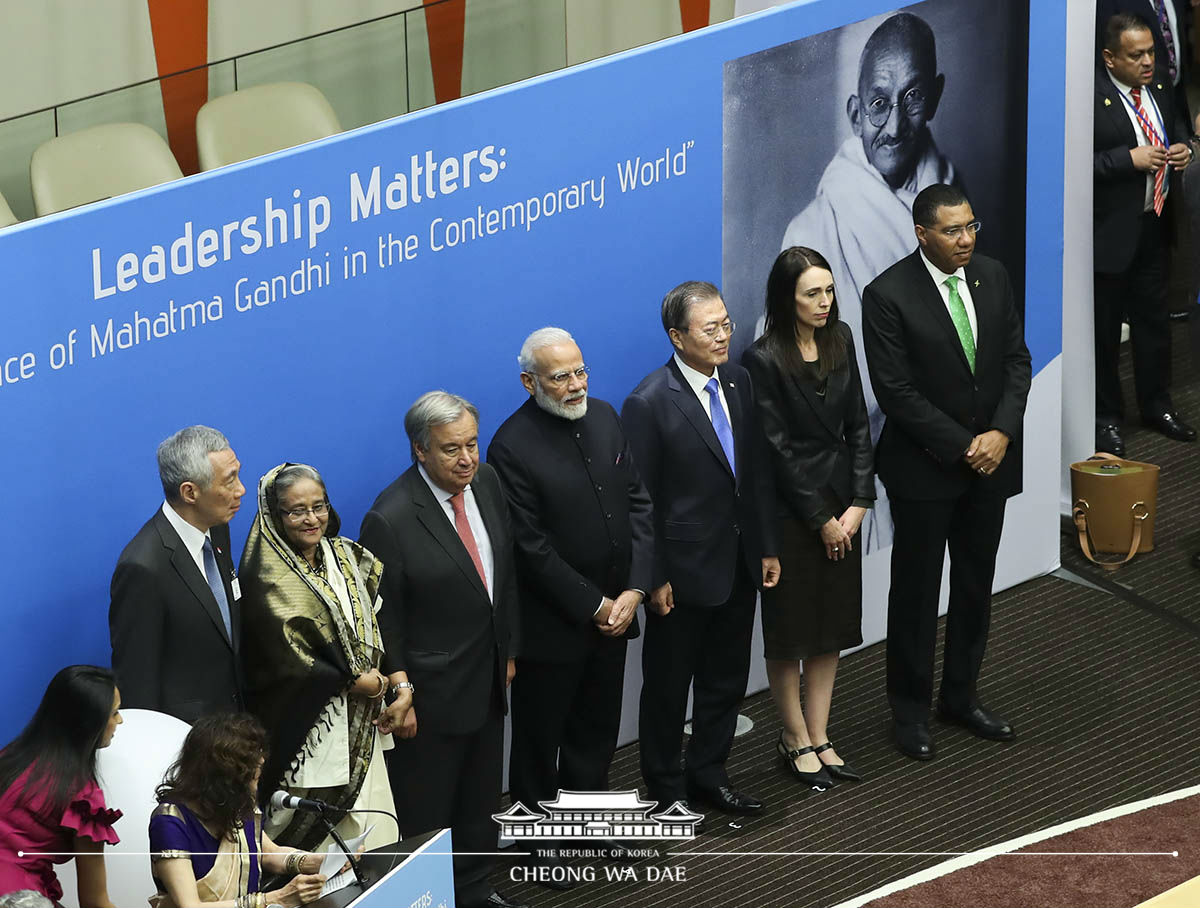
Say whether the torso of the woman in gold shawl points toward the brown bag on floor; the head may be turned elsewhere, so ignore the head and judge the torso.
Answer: no

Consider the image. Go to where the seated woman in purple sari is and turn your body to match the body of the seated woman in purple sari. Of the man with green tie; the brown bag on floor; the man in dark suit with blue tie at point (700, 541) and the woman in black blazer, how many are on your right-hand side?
0

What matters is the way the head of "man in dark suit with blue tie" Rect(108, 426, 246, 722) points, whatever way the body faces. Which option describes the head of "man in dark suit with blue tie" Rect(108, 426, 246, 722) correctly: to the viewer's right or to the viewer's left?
to the viewer's right

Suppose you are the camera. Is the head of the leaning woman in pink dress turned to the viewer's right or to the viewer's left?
to the viewer's right

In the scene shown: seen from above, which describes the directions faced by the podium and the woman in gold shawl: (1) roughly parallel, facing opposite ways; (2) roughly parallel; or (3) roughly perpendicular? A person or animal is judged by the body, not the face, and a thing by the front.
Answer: roughly parallel

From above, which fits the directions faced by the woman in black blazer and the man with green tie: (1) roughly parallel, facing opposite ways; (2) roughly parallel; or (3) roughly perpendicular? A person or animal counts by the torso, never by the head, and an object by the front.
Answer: roughly parallel

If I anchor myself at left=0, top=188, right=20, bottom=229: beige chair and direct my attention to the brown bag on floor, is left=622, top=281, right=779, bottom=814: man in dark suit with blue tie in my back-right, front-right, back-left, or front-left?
front-right

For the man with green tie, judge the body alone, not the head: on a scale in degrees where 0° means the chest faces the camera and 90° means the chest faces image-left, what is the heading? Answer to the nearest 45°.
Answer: approximately 315°

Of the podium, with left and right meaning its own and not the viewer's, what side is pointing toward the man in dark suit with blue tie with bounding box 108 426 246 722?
back

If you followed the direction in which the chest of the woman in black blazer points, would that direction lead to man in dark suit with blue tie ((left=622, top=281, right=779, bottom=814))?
no

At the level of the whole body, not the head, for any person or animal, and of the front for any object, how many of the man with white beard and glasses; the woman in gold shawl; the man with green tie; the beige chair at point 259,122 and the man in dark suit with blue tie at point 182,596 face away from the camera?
0

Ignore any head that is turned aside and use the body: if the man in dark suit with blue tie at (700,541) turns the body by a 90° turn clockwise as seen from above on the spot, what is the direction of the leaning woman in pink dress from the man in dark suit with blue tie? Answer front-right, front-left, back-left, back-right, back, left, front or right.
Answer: front

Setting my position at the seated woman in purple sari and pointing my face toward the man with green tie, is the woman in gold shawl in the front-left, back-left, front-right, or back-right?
front-left

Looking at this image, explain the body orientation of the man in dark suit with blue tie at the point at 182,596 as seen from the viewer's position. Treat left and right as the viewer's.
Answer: facing the viewer and to the right of the viewer
